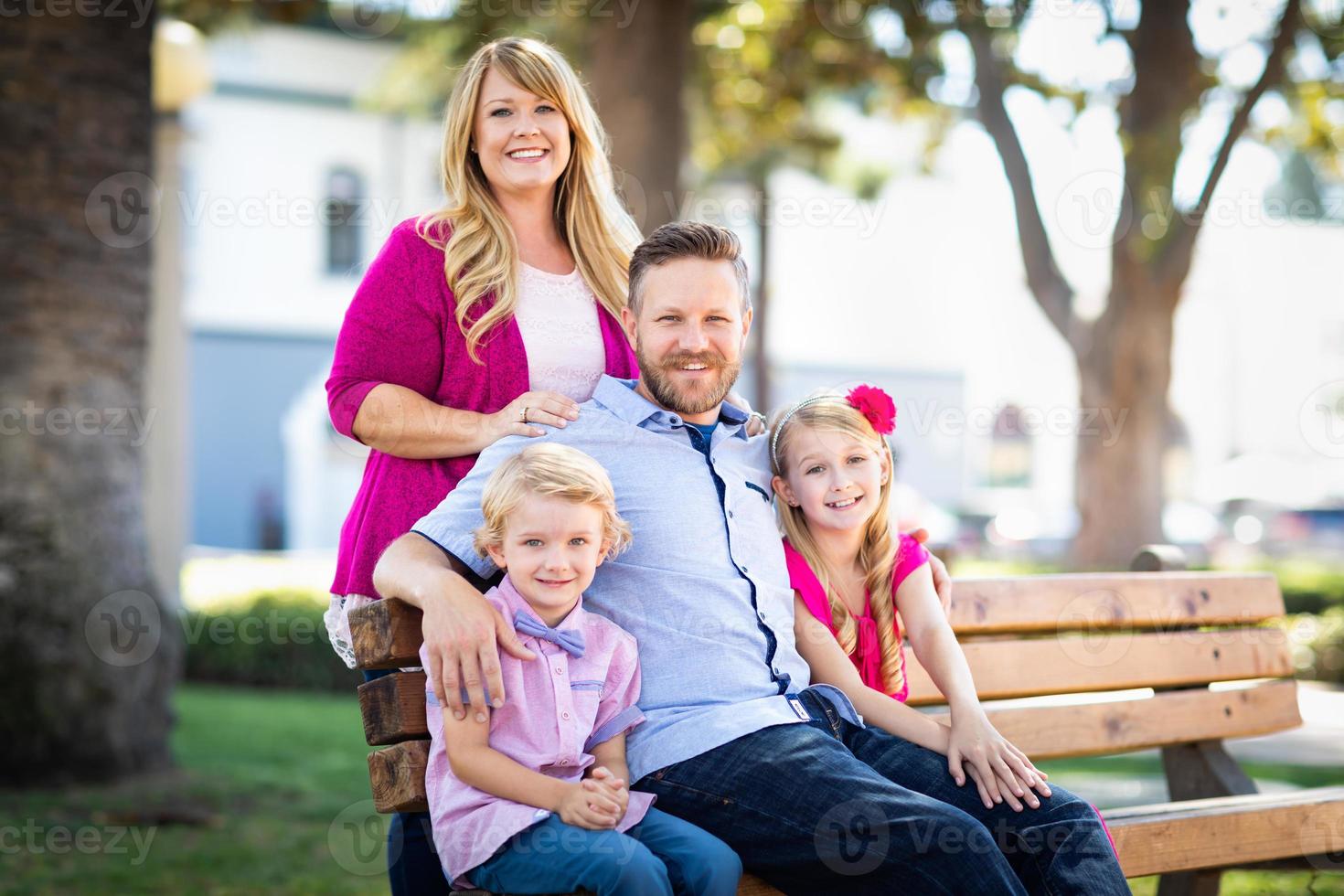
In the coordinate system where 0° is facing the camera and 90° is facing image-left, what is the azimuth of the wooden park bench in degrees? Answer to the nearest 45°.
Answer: approximately 315°

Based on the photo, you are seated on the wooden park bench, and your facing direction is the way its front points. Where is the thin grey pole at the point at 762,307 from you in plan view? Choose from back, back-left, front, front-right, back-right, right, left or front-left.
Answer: back-left

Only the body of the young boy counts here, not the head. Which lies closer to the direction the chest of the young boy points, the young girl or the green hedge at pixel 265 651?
the young girl

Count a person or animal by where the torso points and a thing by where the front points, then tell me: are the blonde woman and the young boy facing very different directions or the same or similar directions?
same or similar directions

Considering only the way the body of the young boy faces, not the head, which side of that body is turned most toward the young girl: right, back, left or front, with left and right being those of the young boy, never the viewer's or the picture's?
left

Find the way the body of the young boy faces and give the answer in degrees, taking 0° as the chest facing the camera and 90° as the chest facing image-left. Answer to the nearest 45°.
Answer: approximately 315°

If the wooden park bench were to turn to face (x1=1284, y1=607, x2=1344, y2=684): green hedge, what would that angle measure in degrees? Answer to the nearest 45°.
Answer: approximately 135° to its left

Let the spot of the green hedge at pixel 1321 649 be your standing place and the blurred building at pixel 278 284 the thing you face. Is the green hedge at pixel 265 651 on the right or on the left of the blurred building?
left

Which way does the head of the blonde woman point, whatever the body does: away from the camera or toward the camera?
toward the camera

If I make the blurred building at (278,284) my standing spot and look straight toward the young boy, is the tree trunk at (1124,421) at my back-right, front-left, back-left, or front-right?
front-left

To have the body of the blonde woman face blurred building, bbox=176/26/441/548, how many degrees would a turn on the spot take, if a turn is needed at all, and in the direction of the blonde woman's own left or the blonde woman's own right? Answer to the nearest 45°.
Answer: approximately 135° to the blonde woman's own left

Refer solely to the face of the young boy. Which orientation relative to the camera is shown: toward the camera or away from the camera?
toward the camera

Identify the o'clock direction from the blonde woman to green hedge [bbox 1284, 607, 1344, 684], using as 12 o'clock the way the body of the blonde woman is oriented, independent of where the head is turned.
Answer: The green hedge is roughly at 9 o'clock from the blonde woman.

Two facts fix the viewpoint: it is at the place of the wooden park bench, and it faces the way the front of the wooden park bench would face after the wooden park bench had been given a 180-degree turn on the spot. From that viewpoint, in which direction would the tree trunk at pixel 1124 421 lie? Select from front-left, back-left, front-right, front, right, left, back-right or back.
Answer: front-right

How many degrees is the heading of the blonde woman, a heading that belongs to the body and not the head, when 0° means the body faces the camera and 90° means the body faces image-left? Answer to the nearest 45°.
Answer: approximately 315°

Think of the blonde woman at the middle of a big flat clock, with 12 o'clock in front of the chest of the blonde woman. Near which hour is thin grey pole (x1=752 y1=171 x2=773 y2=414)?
The thin grey pole is roughly at 8 o'clock from the blonde woman.

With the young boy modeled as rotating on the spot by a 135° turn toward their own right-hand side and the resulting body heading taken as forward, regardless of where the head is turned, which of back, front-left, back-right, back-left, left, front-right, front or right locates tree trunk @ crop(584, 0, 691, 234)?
right
